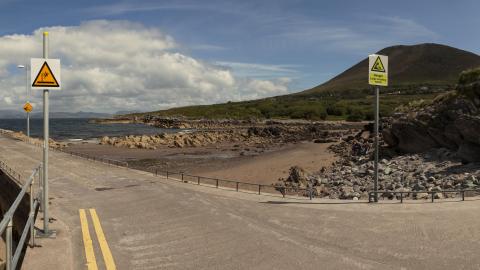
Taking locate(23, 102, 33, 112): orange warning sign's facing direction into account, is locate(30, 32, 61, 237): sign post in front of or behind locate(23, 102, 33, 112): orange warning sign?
in front

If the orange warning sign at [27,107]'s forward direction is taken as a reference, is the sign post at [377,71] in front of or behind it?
in front

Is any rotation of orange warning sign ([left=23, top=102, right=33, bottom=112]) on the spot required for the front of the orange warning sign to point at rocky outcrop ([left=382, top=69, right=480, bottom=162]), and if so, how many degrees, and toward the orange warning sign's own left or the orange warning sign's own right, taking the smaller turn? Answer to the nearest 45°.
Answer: approximately 45° to the orange warning sign's own left

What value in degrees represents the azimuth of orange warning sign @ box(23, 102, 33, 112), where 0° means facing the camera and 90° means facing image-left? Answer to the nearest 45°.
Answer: approximately 0°

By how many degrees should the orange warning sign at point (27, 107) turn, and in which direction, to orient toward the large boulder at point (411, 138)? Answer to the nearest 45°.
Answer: approximately 45° to its left

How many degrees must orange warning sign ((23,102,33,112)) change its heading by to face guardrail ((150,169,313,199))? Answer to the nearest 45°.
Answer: approximately 45° to its left

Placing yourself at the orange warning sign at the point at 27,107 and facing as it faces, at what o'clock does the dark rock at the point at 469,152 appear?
The dark rock is roughly at 11 o'clock from the orange warning sign.

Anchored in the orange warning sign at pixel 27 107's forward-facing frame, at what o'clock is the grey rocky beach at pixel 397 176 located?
The grey rocky beach is roughly at 11 o'clock from the orange warning sign.
